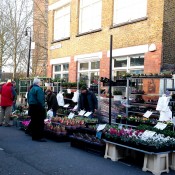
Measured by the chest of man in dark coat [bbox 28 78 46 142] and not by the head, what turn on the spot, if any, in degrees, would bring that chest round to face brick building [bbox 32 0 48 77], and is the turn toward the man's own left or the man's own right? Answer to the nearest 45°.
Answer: approximately 45° to the man's own left

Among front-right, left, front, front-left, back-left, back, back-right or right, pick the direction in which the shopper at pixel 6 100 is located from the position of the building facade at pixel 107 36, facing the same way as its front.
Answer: front

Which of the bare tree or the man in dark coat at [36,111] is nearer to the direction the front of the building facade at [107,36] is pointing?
the man in dark coat

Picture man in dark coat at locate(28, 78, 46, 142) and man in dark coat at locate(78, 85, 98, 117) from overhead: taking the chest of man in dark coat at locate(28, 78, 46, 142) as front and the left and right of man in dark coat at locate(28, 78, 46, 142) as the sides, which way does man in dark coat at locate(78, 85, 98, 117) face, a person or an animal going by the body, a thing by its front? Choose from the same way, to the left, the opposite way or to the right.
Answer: the opposite way

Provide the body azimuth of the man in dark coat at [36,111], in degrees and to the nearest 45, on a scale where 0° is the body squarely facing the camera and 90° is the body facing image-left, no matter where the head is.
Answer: approximately 225°

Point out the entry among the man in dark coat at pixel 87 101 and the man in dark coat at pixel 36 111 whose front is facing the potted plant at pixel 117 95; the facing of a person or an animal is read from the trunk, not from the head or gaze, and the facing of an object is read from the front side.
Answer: the man in dark coat at pixel 36 111

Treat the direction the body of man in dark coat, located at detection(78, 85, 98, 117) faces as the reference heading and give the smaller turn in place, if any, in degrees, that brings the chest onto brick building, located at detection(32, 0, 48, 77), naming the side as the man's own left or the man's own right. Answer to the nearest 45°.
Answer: approximately 135° to the man's own right

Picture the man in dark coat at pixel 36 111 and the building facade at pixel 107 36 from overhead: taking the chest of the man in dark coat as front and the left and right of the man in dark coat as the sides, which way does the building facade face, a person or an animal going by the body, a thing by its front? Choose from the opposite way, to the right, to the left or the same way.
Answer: the opposite way

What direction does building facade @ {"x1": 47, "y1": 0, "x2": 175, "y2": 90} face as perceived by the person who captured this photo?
facing the viewer and to the left of the viewer

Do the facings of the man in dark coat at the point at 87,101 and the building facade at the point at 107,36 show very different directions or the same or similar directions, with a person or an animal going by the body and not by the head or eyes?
same or similar directions
